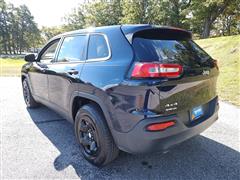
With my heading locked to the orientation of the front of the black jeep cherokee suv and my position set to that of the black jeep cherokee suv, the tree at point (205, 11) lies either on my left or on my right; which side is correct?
on my right

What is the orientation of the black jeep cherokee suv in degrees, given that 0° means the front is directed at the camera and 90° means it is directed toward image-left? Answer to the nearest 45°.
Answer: approximately 135°
